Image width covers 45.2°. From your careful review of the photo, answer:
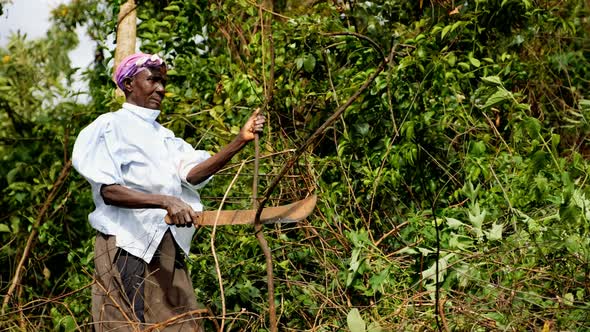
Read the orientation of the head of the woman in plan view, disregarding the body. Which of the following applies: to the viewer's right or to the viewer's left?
to the viewer's right

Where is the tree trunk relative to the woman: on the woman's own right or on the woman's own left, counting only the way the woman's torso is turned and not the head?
on the woman's own left

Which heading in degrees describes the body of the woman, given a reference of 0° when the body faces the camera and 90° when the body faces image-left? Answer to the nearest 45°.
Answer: approximately 315°
